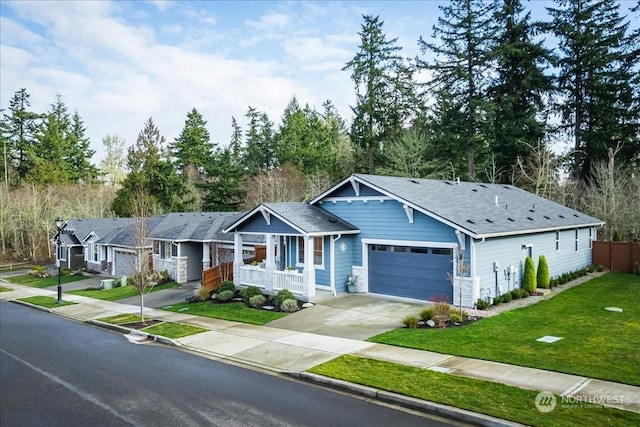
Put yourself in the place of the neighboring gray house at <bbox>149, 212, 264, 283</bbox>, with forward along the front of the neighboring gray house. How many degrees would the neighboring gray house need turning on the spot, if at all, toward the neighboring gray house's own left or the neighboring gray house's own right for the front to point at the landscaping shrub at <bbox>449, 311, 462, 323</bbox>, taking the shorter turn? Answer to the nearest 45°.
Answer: approximately 90° to the neighboring gray house's own left

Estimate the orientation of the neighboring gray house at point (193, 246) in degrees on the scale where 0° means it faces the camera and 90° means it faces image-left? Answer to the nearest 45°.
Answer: approximately 45°

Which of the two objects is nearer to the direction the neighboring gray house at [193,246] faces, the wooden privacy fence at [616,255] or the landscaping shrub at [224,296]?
the landscaping shrub

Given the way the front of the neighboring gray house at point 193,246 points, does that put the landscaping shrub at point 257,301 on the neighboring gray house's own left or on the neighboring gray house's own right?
on the neighboring gray house's own left

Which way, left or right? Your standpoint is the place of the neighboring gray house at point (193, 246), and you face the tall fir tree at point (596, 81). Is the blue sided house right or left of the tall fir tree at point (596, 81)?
right

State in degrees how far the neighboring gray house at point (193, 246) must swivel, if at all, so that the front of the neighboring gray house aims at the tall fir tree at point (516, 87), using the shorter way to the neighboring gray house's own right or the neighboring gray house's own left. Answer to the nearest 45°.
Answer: approximately 135° to the neighboring gray house's own left

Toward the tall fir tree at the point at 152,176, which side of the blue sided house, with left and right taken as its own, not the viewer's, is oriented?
right

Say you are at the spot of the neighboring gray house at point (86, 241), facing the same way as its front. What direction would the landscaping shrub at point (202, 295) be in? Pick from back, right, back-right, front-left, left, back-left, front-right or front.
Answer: front-left

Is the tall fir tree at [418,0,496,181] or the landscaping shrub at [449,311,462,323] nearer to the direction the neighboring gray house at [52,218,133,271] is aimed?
the landscaping shrub

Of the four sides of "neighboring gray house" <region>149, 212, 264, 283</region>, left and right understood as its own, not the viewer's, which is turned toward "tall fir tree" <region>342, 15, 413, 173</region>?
back

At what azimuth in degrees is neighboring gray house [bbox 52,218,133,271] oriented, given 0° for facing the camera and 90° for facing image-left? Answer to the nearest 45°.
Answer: approximately 45°
